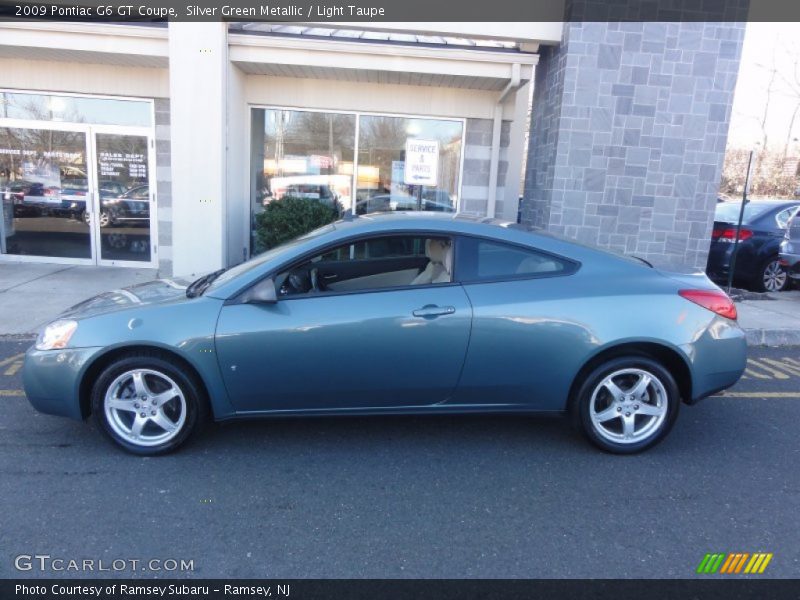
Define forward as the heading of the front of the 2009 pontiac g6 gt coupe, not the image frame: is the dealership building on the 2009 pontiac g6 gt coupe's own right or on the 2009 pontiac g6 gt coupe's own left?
on the 2009 pontiac g6 gt coupe's own right

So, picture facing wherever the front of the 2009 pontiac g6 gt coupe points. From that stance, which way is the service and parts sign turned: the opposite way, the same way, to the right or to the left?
to the left

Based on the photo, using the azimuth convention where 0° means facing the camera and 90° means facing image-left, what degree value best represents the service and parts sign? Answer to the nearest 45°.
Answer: approximately 0°

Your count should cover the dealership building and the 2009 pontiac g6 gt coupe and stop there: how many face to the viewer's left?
1

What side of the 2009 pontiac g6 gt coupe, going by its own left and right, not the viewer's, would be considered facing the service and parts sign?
right

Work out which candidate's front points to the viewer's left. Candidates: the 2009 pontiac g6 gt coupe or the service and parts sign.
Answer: the 2009 pontiac g6 gt coupe

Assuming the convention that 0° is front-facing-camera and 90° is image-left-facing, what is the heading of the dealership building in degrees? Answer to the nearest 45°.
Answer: approximately 0°

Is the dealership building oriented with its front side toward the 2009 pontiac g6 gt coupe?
yes

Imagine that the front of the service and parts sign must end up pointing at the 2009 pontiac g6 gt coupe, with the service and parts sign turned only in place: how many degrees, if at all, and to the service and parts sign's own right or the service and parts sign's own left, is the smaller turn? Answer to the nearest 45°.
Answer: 0° — it already faces it

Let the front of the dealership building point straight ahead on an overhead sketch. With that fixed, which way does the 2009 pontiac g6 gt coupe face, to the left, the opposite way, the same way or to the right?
to the right

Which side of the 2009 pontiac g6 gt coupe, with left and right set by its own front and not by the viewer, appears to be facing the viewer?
left
